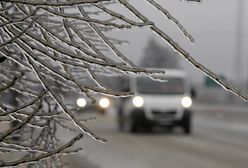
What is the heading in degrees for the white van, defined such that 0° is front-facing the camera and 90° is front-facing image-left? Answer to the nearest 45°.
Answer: approximately 0°
